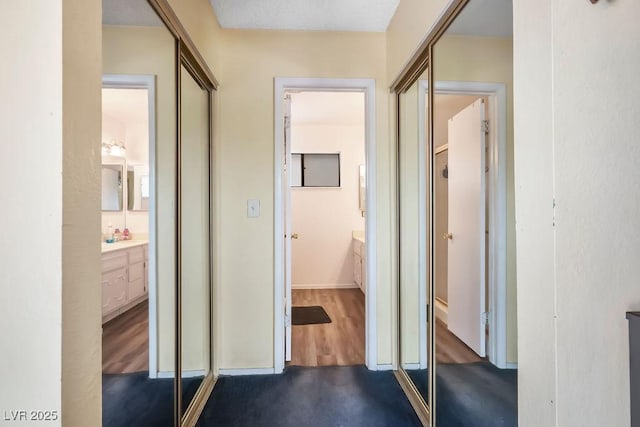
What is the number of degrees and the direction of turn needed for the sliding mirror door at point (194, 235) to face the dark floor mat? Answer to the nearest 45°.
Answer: approximately 45° to its left

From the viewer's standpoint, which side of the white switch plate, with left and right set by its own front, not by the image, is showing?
front

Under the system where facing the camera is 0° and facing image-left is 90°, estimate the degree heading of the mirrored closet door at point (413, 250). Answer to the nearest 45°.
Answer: approximately 90°

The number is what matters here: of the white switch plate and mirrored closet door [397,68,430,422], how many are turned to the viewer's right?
0

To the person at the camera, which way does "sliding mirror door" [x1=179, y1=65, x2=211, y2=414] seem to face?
facing to the right of the viewer

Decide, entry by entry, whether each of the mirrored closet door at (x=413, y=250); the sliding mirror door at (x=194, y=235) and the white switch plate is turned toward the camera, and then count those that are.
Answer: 1

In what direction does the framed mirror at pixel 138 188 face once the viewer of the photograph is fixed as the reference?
facing the viewer and to the right of the viewer

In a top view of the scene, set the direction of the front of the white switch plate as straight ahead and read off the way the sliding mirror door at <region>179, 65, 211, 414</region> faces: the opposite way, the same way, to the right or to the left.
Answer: to the left

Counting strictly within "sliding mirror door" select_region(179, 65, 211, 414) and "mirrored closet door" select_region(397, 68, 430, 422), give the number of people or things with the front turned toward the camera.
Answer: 0

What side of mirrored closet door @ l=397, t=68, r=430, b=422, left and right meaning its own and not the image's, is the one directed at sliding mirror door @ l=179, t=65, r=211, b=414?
front
